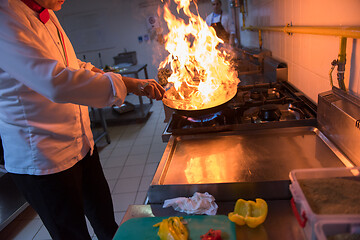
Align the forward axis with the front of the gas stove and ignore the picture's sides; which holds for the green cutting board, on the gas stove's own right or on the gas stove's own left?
on the gas stove's own left

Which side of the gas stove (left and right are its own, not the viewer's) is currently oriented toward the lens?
left

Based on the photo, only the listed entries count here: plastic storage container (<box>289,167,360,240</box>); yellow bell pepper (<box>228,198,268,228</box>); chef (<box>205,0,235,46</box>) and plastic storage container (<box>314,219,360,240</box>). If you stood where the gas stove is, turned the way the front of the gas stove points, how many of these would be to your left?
3

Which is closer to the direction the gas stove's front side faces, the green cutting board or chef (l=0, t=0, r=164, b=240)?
the chef

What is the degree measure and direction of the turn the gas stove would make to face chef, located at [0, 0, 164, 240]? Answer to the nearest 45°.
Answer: approximately 45° to its left

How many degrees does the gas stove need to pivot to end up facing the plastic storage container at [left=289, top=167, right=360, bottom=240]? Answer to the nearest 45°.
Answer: approximately 90° to its left

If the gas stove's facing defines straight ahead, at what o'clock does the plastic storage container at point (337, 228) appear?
The plastic storage container is roughly at 9 o'clock from the gas stove.

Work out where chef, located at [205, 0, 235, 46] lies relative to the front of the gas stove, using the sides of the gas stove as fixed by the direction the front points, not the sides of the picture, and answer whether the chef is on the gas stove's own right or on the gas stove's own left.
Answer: on the gas stove's own right

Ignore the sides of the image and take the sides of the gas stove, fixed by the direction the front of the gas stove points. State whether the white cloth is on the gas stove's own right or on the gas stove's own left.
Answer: on the gas stove's own left

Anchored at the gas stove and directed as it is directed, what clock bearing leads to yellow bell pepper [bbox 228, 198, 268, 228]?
The yellow bell pepper is roughly at 9 o'clock from the gas stove.
